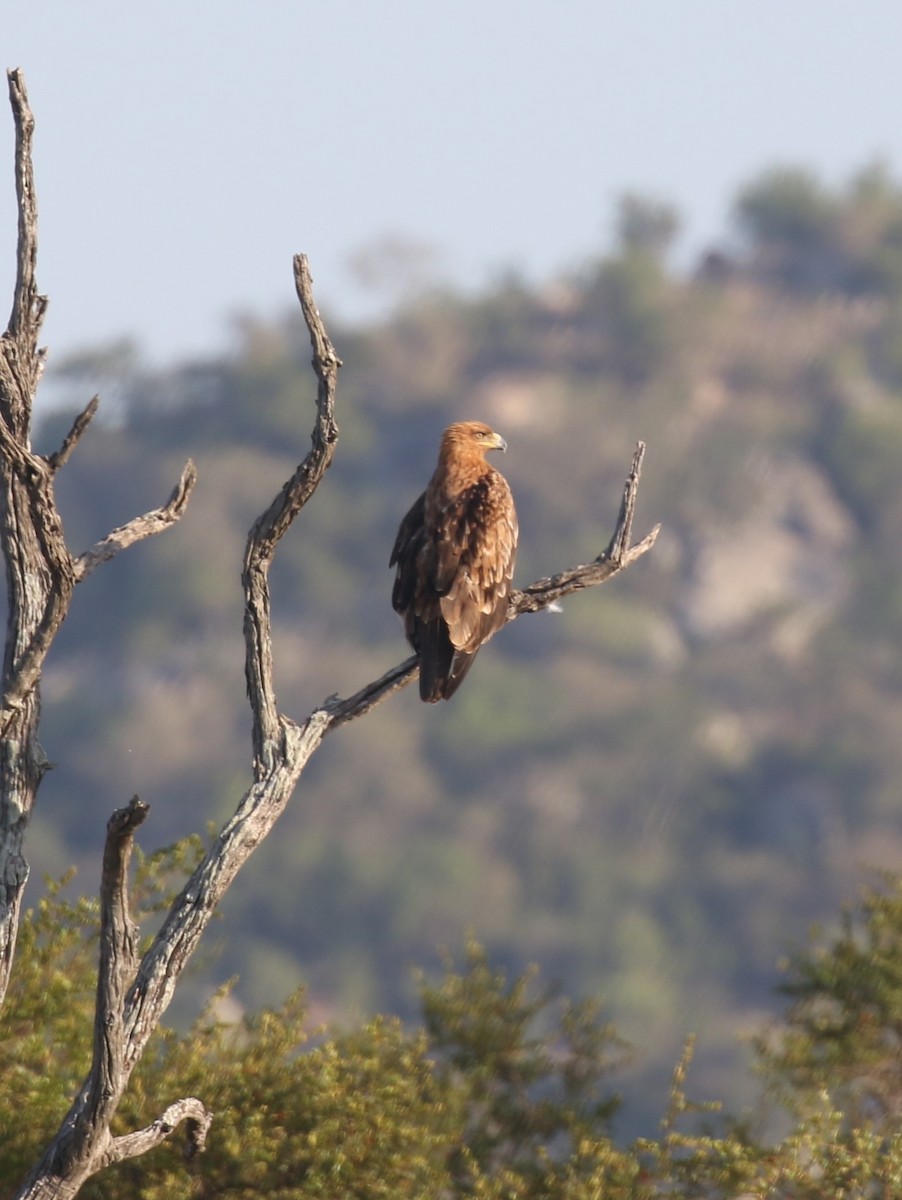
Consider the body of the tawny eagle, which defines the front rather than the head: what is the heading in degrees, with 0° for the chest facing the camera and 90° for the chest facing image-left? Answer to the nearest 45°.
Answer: approximately 225°
